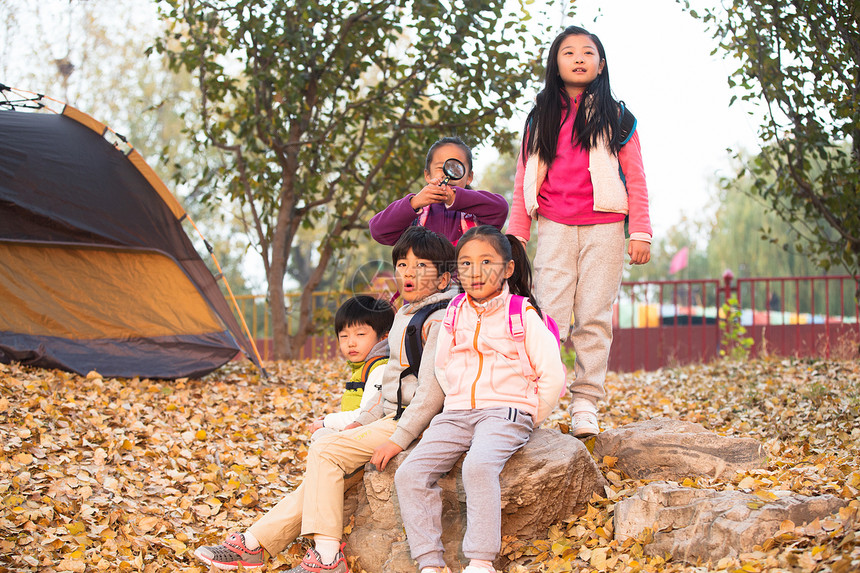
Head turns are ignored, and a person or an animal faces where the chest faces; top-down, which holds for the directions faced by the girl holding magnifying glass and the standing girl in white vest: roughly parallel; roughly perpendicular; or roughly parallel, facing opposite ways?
roughly parallel

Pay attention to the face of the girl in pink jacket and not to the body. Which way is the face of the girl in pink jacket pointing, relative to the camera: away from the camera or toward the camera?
toward the camera

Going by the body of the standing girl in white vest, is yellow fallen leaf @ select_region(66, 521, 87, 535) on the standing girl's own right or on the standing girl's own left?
on the standing girl's own right

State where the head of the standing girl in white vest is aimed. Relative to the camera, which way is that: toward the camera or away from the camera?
toward the camera

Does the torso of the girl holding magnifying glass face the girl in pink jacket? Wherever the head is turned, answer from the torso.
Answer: yes

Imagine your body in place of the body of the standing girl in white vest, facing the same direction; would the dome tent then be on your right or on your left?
on your right

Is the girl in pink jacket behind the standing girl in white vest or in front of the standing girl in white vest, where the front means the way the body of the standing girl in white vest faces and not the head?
in front

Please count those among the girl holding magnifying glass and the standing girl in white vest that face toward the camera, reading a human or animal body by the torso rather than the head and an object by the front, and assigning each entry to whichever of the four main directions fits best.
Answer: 2

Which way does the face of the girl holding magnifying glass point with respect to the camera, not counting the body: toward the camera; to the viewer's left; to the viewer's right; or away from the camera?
toward the camera

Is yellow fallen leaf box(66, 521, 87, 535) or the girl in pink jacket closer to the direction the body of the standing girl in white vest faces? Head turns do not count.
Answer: the girl in pink jacket

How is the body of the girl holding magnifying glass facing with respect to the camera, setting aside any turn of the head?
toward the camera

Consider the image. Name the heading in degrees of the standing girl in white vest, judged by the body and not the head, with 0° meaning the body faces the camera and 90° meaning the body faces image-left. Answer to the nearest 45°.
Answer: approximately 0°

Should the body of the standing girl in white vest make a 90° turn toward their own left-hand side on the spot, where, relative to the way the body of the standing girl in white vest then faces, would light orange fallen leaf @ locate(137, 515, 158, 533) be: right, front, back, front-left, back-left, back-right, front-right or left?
back
